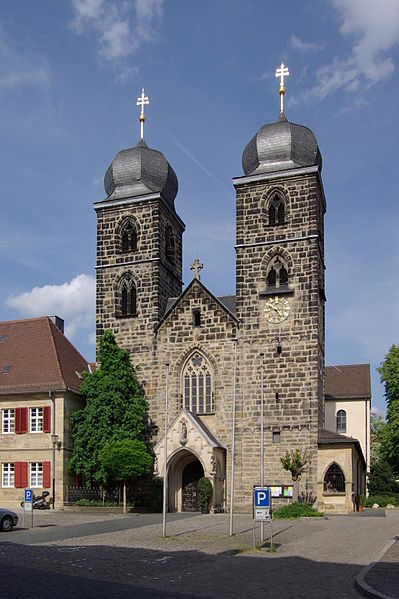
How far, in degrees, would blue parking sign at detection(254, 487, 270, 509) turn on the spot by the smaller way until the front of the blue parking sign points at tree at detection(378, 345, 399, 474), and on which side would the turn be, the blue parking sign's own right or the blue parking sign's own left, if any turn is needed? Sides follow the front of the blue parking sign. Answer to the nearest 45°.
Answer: approximately 180°

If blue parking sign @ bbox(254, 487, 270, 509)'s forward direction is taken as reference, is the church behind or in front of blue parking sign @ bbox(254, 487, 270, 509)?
behind

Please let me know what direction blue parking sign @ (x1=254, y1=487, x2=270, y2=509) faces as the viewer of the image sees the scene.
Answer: facing the viewer

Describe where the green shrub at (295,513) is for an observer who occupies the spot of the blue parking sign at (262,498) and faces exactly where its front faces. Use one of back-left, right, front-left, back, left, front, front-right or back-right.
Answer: back

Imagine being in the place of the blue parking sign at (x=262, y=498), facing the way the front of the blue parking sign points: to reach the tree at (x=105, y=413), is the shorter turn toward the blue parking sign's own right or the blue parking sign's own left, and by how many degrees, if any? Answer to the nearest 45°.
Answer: approximately 180°

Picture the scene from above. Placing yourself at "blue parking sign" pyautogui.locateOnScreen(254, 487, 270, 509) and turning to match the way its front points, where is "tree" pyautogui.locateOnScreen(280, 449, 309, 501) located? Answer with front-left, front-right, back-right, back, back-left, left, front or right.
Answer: back

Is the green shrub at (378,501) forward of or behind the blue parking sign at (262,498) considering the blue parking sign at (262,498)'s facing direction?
behind
